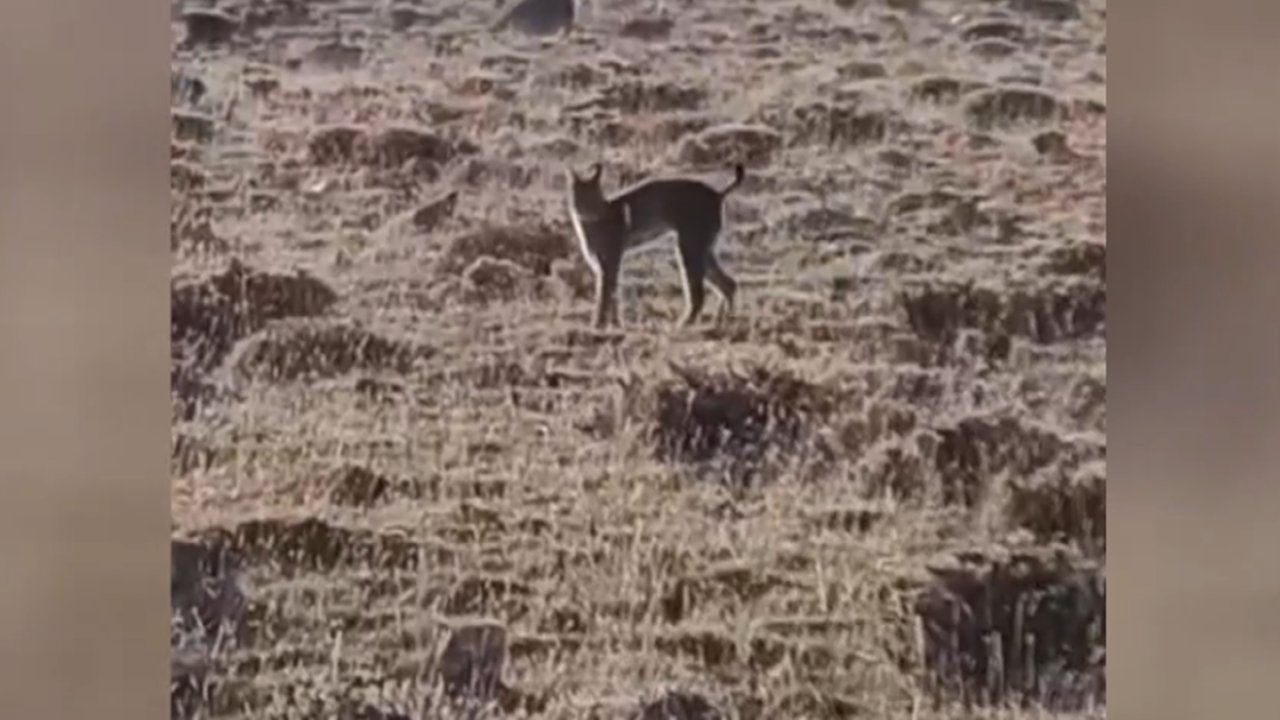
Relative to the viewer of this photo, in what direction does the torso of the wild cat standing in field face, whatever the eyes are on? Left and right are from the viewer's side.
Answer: facing to the left of the viewer
